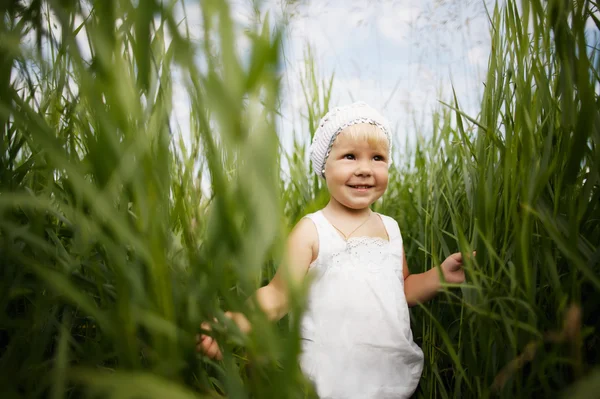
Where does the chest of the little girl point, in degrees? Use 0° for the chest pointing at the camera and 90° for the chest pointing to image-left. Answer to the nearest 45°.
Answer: approximately 315°
